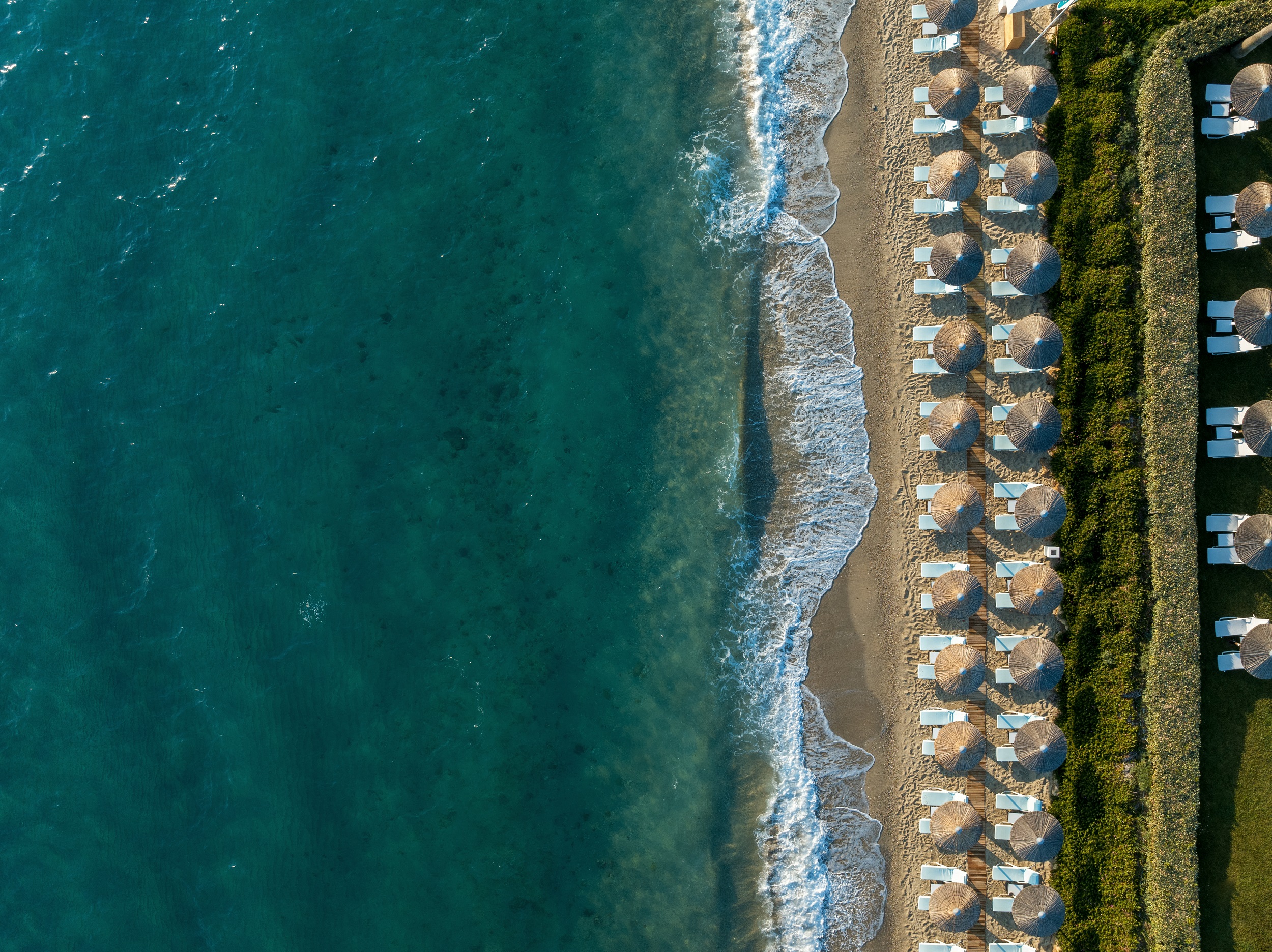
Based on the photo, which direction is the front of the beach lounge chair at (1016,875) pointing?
to the viewer's left

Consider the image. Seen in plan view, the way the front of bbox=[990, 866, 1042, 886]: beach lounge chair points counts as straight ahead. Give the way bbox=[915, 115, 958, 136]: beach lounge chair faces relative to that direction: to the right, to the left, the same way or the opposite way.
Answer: the same way

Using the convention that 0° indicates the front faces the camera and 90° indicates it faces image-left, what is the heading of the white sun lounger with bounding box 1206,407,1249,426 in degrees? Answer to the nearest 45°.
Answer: approximately 90°

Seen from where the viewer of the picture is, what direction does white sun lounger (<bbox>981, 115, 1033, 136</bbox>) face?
facing to the left of the viewer

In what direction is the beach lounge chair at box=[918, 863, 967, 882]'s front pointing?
to the viewer's left

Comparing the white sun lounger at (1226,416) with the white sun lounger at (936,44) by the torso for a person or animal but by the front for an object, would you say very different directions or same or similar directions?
same or similar directions

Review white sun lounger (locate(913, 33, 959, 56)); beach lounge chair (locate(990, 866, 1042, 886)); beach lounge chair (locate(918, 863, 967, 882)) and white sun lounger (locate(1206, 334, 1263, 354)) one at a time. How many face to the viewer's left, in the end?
4

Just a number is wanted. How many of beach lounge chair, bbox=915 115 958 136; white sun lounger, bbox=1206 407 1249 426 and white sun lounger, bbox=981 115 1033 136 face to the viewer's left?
3

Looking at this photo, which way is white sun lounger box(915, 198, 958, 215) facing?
to the viewer's left

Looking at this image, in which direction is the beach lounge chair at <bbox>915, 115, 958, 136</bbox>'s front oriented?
to the viewer's left

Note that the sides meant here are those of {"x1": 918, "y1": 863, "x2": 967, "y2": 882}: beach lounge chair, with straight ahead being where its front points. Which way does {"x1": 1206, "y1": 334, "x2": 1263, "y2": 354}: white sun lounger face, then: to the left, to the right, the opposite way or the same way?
the same way
